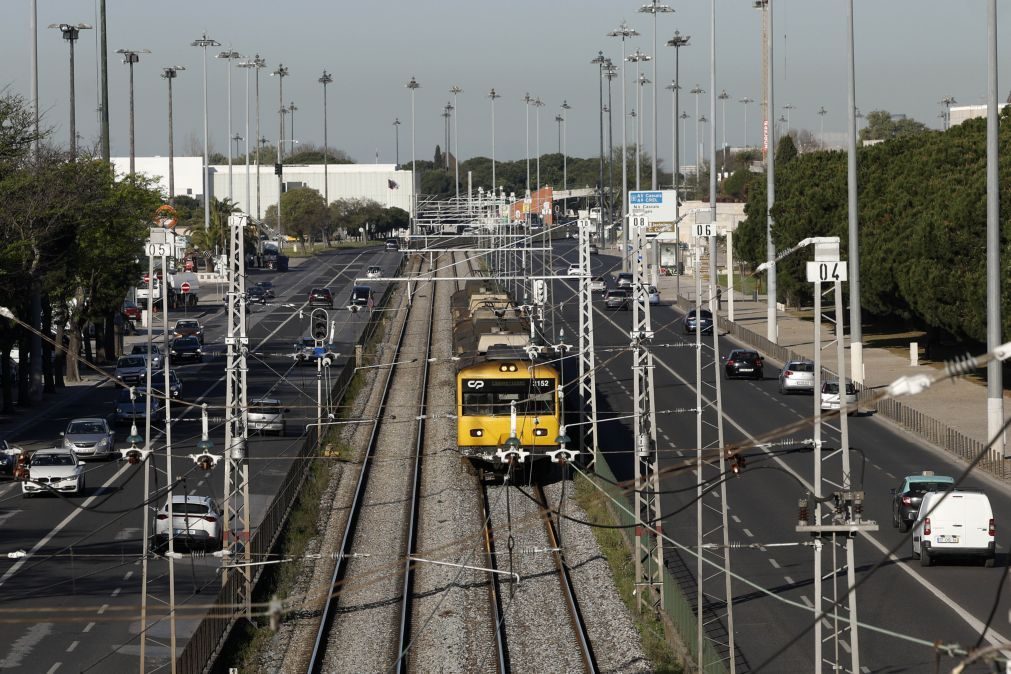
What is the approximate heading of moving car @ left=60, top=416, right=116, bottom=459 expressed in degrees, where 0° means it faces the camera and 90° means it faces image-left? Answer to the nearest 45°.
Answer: approximately 0°

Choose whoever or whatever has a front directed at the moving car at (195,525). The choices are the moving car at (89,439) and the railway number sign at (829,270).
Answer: the moving car at (89,439)

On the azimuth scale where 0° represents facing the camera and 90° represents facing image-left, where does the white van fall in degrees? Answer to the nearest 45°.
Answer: approximately 180°

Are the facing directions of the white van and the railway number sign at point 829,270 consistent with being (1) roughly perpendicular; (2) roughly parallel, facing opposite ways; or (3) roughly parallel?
roughly parallel, facing opposite ways

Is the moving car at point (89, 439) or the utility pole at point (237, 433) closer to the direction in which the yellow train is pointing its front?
the utility pole

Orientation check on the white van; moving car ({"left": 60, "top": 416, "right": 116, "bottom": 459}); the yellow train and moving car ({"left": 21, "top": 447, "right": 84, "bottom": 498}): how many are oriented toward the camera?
3

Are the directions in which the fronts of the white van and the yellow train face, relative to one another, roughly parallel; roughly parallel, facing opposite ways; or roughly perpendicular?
roughly parallel, facing opposite ways

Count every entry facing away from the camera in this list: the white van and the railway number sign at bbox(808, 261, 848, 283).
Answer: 1

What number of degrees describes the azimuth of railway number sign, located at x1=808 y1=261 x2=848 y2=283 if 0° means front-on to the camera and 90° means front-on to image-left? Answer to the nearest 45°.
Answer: approximately 0°

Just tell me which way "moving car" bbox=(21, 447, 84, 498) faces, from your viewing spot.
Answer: facing the viewer

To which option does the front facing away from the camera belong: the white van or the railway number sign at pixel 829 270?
the white van

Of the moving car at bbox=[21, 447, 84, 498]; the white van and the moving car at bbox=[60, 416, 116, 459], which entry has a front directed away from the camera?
the white van
